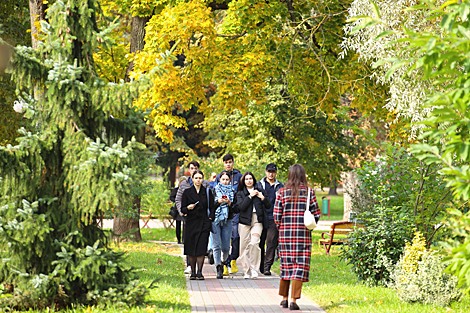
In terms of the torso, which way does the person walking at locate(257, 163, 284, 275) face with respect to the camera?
toward the camera

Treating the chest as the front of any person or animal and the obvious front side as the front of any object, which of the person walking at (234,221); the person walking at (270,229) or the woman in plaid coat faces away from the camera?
the woman in plaid coat

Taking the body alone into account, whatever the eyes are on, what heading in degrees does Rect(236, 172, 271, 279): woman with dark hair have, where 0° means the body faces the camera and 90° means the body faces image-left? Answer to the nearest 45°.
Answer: approximately 0°

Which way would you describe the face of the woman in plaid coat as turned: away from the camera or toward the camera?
away from the camera

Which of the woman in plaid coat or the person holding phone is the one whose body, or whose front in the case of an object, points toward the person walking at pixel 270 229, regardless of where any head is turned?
the woman in plaid coat

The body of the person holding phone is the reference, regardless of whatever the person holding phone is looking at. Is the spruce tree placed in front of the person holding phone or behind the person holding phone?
in front

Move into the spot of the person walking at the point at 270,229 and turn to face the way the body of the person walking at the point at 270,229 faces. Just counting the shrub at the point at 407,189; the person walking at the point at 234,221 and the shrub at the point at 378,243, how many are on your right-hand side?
1

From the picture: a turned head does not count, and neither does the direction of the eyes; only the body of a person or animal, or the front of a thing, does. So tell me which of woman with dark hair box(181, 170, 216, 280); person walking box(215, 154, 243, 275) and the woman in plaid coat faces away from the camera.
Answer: the woman in plaid coat

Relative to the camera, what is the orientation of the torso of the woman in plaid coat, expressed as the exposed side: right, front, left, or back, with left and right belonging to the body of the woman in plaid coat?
back

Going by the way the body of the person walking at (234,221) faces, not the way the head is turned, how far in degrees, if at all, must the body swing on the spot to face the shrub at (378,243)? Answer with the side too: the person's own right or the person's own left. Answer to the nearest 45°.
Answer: approximately 45° to the person's own left

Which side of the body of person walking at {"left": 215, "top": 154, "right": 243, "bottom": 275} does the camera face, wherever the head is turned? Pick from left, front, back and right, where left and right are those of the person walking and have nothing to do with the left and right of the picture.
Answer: front

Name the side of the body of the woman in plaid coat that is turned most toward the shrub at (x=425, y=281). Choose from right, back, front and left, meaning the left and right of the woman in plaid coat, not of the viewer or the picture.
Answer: right

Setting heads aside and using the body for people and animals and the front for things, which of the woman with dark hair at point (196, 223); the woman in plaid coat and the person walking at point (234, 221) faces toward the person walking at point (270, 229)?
the woman in plaid coat

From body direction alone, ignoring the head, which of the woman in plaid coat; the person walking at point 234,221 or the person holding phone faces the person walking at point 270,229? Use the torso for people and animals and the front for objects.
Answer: the woman in plaid coat

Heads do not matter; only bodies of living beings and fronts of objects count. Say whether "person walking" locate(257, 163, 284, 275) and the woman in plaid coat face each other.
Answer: yes

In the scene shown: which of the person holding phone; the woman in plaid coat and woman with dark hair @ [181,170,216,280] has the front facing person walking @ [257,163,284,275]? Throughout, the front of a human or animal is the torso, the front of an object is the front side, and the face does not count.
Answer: the woman in plaid coat
